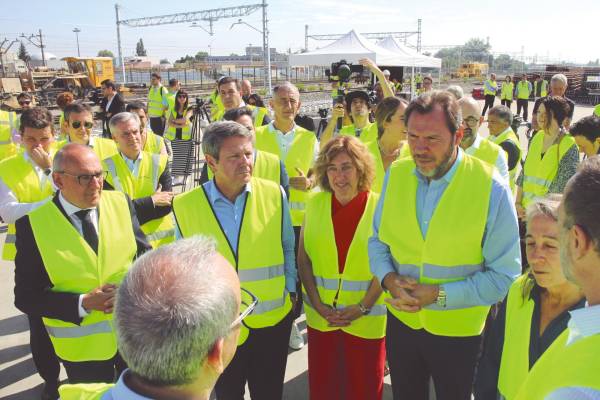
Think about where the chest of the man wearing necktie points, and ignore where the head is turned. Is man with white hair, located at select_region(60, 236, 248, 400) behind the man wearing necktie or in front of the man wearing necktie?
in front

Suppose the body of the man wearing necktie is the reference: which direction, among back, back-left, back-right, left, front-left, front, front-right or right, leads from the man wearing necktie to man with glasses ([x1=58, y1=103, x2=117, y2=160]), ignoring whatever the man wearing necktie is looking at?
back-left

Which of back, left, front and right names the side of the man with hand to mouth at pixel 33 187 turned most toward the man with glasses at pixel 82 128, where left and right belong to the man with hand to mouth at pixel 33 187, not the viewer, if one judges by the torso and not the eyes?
left

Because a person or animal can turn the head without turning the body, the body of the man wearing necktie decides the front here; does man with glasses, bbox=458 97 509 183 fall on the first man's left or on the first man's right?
on the first man's left

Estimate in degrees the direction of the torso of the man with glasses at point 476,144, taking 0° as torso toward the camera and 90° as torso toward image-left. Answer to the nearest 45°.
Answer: approximately 45°

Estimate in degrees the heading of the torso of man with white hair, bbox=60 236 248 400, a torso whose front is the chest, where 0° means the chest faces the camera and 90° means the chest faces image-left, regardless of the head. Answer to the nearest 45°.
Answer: approximately 225°

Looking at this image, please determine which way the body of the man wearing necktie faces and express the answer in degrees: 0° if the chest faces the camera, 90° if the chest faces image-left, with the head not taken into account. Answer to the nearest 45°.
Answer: approximately 315°

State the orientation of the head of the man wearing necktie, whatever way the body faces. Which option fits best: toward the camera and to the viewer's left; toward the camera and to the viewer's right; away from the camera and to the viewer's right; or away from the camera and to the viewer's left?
toward the camera and to the viewer's right

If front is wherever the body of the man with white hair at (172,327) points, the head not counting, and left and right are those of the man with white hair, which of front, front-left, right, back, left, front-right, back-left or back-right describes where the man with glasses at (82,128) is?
front-left

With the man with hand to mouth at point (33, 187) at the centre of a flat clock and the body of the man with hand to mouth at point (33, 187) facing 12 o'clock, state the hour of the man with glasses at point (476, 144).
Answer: the man with glasses at point (476, 144) is roughly at 11 o'clock from the man with hand to mouth at point (33, 187).

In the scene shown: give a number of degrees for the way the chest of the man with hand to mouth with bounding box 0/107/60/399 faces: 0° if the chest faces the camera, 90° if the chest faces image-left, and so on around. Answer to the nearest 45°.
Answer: approximately 315°

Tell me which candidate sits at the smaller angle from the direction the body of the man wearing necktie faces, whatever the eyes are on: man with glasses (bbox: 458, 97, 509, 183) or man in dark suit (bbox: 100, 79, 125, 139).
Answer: the man with glasses

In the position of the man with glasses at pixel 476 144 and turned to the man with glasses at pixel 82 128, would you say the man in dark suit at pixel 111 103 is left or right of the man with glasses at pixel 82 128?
right

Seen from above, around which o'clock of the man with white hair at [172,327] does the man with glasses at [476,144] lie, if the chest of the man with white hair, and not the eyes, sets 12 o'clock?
The man with glasses is roughly at 12 o'clock from the man with white hair.
